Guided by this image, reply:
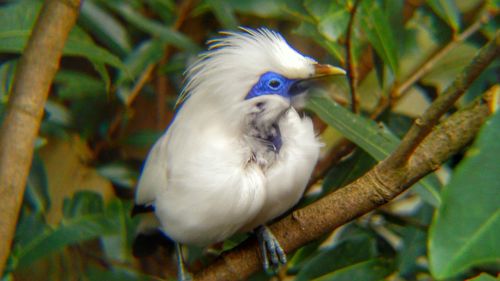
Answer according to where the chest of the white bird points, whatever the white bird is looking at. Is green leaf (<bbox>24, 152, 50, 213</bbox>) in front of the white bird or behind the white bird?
behind

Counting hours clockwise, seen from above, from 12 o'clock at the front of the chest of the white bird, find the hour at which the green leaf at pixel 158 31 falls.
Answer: The green leaf is roughly at 7 o'clock from the white bird.

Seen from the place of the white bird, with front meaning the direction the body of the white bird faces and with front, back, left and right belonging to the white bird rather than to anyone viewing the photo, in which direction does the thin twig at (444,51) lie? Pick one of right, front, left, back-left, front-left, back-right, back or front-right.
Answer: left

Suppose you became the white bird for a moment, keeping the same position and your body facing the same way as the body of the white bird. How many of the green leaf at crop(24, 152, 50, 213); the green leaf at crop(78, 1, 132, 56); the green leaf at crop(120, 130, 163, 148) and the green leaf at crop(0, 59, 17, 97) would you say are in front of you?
0

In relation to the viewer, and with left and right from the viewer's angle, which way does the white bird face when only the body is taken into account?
facing the viewer and to the right of the viewer

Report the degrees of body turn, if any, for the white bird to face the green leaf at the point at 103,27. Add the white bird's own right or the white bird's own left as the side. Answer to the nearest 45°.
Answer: approximately 180°

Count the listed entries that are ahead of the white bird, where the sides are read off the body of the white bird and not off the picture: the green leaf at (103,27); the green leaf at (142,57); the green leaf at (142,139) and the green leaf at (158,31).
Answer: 0
